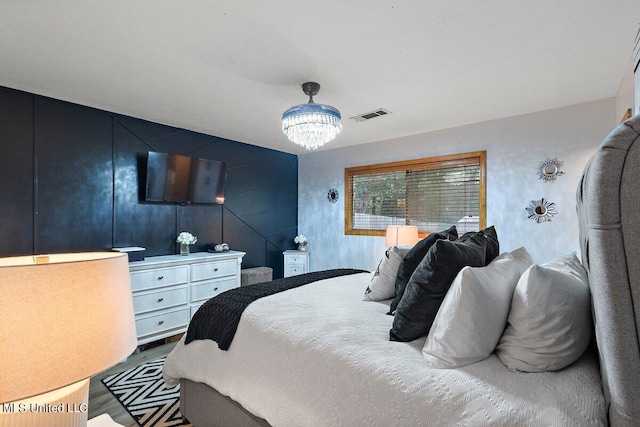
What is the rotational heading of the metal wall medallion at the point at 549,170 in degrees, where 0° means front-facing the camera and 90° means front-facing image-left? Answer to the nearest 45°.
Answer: approximately 0°

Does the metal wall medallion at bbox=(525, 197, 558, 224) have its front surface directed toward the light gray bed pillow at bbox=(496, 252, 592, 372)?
yes

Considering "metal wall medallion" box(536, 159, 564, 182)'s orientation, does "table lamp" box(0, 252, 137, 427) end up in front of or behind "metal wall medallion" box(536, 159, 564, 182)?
in front

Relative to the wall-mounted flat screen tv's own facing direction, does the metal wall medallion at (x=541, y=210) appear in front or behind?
in front

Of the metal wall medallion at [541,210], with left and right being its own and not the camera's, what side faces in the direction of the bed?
front

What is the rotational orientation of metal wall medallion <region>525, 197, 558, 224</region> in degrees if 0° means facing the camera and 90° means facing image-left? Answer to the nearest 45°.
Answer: approximately 0°

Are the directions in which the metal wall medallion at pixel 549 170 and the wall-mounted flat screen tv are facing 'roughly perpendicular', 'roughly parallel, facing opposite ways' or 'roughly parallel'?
roughly perpendicular

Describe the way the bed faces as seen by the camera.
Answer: facing away from the viewer and to the left of the viewer

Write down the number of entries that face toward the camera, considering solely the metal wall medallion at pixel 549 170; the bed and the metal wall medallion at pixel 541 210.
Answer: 2

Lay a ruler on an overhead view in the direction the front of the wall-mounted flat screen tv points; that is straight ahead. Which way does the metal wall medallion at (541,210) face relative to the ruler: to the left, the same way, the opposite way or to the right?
to the right

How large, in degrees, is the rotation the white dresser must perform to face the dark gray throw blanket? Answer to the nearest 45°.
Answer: approximately 45° to its right

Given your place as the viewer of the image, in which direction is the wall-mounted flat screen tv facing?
facing the viewer and to the right of the viewer

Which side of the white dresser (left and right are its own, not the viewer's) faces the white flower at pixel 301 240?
left

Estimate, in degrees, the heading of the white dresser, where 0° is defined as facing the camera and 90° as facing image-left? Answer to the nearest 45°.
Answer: approximately 315°
